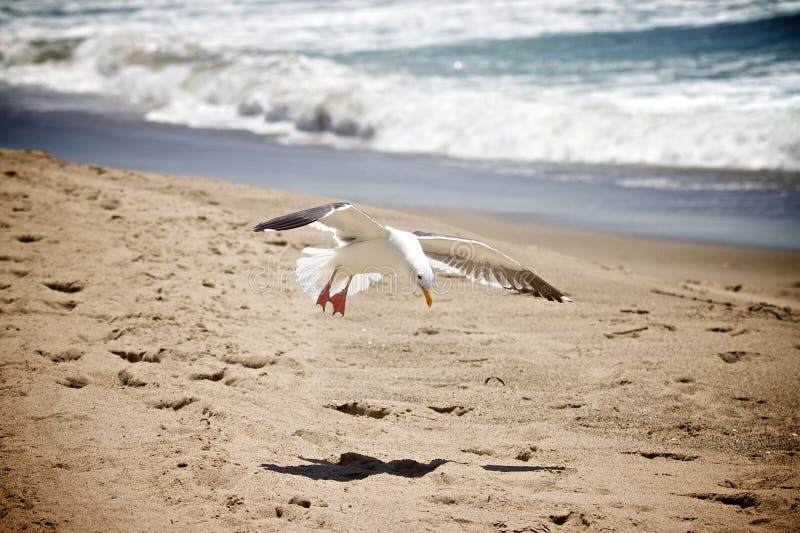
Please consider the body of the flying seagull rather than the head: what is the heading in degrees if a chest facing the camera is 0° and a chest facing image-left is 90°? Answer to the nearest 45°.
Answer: approximately 315°
